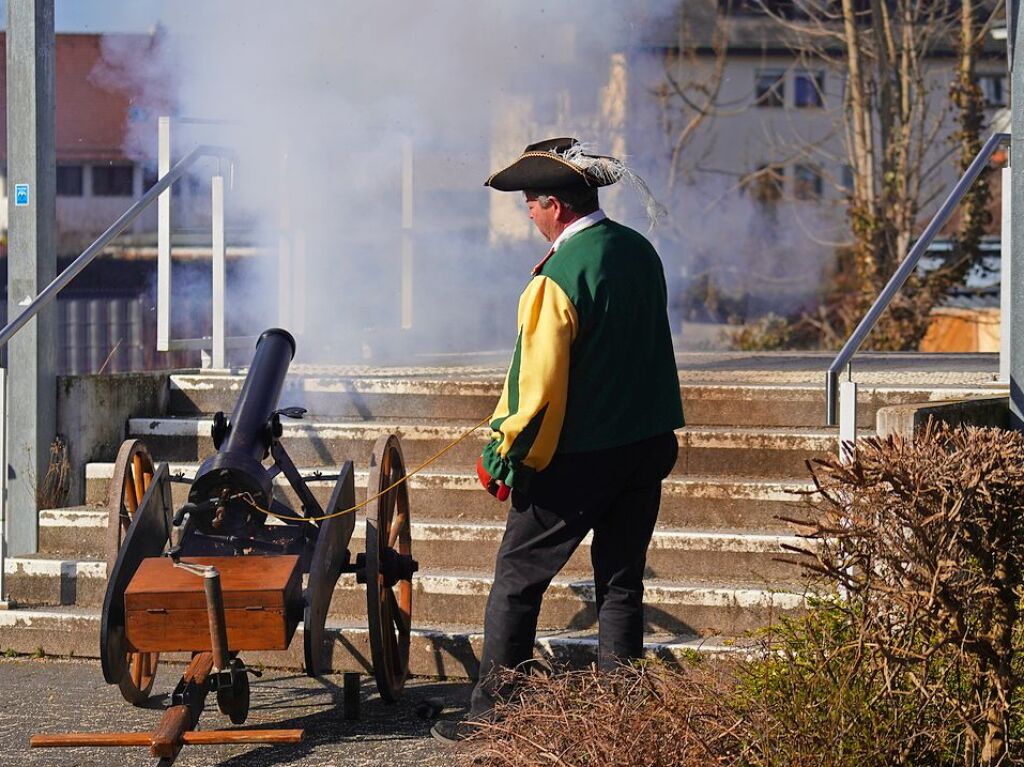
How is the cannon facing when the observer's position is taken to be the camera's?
facing away from the viewer

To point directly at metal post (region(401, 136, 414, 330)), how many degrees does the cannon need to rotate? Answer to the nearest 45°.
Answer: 0° — it already faces it

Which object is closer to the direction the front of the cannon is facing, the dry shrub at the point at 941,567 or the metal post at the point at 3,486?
the metal post

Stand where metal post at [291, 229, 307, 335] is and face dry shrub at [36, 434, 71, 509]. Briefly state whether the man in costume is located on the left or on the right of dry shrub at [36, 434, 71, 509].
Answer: left

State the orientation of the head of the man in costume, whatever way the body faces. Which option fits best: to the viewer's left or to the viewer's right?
to the viewer's left

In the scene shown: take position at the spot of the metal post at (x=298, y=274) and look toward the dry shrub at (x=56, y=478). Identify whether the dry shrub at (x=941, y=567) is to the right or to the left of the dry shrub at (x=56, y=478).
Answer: left

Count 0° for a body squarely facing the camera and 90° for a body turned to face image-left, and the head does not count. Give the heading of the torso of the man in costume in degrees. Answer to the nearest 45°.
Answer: approximately 135°

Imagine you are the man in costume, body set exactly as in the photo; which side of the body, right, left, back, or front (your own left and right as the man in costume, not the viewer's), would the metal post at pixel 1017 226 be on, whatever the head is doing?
right

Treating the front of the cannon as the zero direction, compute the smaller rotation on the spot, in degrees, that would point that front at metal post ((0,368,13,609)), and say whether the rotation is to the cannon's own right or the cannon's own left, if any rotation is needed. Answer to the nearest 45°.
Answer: approximately 45° to the cannon's own left
